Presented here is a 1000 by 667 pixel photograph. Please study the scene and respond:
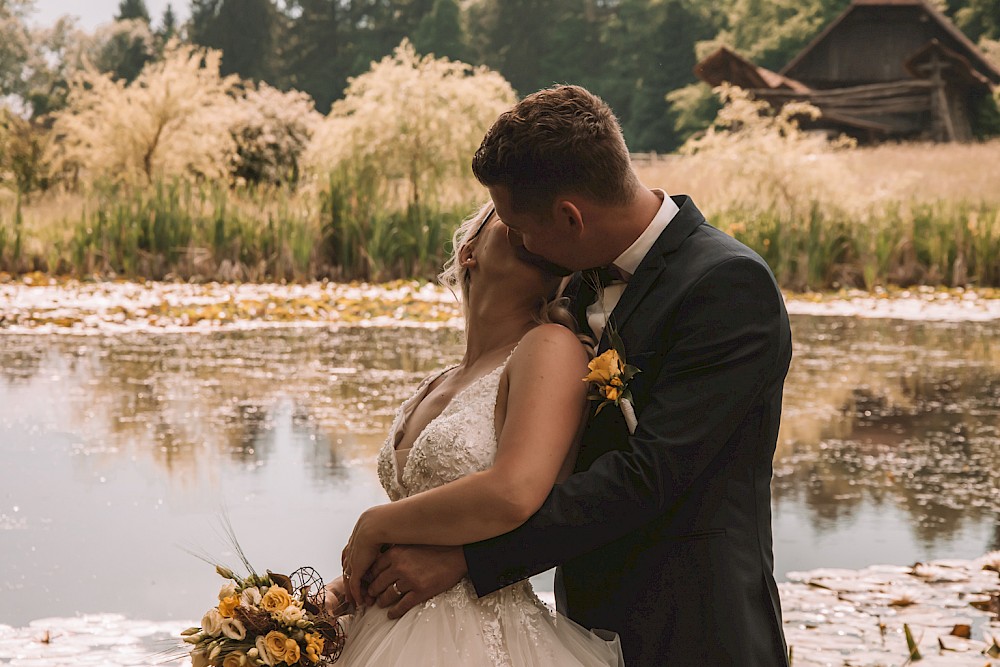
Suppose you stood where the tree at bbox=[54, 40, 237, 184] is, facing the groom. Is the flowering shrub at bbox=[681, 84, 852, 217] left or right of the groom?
left

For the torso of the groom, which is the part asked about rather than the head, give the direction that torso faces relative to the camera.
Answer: to the viewer's left

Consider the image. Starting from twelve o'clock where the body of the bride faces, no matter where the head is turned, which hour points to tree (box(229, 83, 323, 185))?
The tree is roughly at 4 o'clock from the bride.

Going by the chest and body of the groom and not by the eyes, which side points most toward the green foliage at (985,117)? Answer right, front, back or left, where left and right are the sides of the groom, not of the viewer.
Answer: right

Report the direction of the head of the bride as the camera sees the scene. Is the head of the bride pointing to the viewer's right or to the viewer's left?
to the viewer's right

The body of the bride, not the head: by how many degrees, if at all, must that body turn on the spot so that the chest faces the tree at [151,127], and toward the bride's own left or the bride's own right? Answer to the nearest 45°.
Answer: approximately 135° to the bride's own right

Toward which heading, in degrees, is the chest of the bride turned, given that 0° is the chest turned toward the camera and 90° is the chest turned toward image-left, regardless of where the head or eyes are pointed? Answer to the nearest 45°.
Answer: approximately 45°

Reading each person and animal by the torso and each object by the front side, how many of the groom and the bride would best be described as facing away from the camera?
0

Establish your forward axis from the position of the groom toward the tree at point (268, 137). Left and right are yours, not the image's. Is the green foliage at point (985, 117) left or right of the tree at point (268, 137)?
right

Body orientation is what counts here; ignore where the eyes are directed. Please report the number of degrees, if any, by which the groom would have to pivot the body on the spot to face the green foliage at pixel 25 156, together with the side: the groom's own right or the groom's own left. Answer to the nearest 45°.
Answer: approximately 45° to the groom's own right

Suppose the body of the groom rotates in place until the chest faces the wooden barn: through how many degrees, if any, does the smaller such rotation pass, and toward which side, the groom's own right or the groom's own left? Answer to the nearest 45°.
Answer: approximately 90° to the groom's own right
